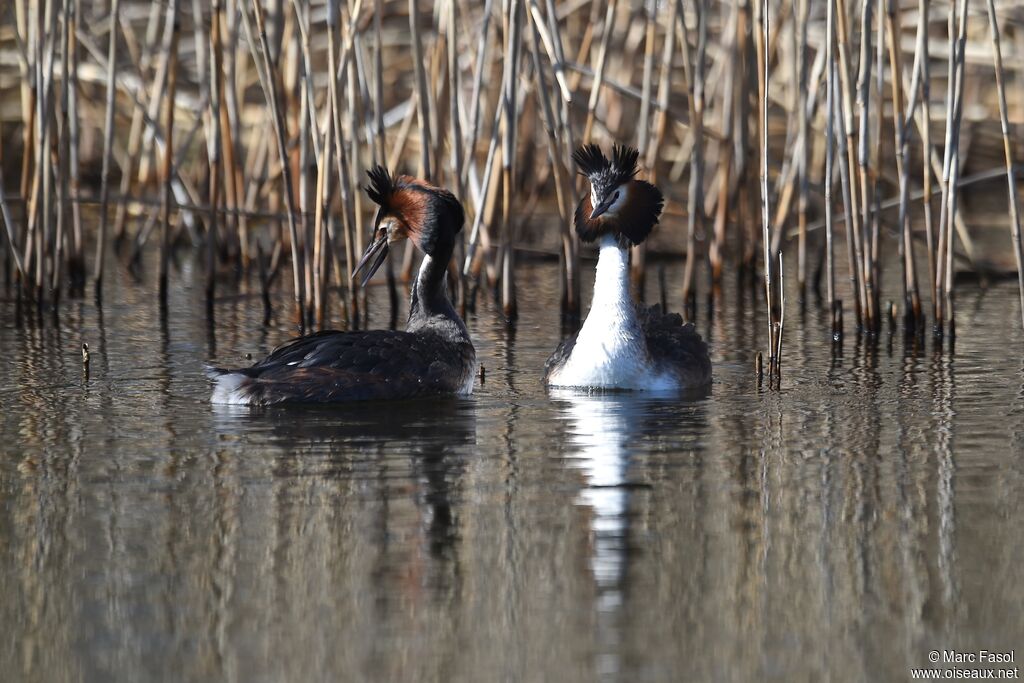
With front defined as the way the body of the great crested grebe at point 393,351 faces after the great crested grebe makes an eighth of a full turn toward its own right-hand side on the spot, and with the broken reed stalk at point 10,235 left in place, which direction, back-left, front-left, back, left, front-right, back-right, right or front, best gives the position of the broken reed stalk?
back

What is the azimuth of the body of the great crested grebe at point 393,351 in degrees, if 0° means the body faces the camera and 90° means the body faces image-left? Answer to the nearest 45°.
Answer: approximately 270°

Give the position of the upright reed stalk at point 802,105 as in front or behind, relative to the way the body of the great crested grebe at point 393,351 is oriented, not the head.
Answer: in front

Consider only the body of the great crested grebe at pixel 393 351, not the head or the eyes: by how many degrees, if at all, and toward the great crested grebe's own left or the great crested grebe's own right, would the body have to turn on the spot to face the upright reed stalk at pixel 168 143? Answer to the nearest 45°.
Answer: approximately 135° to the great crested grebe's own left

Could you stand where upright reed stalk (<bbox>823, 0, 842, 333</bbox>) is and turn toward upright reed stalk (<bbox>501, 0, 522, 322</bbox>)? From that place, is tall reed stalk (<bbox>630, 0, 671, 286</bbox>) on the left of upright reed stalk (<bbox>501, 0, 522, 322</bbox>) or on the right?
right

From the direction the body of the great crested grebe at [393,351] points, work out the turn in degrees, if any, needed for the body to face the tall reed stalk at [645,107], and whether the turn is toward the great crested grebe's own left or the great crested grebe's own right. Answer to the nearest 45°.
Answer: approximately 45° to the great crested grebe's own left
